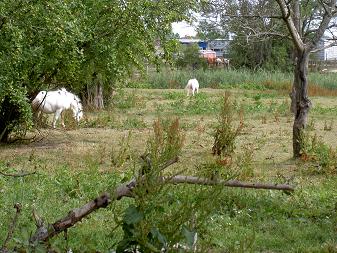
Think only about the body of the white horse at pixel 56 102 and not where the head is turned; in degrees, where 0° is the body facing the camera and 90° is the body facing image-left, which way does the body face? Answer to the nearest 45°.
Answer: approximately 270°

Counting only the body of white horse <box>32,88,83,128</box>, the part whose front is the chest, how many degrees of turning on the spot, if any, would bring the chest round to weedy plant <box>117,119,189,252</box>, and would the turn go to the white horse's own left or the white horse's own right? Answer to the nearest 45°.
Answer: approximately 90° to the white horse's own right

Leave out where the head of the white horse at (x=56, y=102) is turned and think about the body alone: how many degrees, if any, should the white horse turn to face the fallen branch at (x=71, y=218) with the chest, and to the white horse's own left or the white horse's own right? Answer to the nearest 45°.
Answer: approximately 90° to the white horse's own right

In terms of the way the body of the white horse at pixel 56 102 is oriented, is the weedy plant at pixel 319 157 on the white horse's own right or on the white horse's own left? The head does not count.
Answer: on the white horse's own right

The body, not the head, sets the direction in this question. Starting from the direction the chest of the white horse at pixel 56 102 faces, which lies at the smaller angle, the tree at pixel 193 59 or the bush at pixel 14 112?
the tree

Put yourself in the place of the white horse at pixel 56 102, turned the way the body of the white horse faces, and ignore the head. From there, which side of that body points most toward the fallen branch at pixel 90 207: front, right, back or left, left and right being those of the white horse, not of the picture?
right
